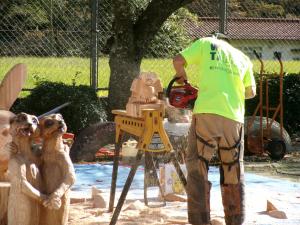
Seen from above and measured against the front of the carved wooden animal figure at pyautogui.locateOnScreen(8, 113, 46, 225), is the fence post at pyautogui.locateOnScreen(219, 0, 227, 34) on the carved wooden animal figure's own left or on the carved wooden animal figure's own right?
on the carved wooden animal figure's own left

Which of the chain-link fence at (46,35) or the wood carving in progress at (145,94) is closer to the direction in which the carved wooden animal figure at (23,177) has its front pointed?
the wood carving in progress

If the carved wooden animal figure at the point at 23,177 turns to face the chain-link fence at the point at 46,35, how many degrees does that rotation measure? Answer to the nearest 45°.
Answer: approximately 135° to its left

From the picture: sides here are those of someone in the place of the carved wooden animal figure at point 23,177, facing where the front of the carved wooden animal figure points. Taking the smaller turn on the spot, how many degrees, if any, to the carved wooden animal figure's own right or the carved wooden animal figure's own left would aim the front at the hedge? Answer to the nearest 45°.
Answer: approximately 135° to the carved wooden animal figure's own left

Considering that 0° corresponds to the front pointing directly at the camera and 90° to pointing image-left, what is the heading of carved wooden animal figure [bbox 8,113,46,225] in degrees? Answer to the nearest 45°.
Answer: approximately 315°

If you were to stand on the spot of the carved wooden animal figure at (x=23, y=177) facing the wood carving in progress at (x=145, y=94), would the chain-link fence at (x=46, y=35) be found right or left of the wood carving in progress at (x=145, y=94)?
left

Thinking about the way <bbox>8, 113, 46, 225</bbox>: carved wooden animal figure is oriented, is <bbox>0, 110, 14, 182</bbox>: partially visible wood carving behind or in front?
behind

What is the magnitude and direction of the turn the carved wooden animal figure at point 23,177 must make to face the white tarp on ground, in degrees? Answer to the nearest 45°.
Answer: approximately 90° to its left
